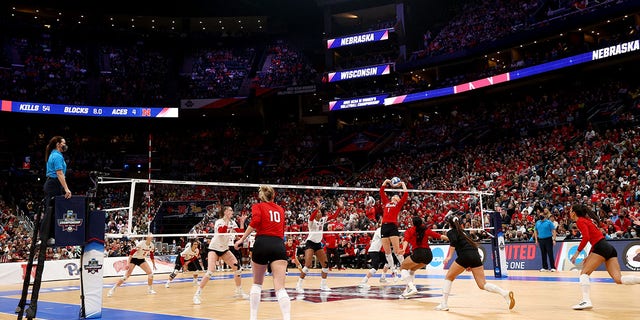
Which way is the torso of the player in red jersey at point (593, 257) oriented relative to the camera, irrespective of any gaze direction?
to the viewer's left

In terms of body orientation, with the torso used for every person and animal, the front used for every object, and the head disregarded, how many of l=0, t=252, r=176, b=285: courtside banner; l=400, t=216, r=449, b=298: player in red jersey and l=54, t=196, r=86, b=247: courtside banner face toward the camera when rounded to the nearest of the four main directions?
2

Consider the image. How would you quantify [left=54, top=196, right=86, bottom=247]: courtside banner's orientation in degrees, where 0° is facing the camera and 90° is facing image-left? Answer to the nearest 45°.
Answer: approximately 0°

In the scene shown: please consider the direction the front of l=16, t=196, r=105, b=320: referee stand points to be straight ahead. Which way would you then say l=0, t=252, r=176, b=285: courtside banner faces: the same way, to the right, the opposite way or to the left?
to the right

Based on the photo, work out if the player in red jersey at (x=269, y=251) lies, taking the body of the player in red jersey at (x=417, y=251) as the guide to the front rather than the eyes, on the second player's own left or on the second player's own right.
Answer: on the second player's own left

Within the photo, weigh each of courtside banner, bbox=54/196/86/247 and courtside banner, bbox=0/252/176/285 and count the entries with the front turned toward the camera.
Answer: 2

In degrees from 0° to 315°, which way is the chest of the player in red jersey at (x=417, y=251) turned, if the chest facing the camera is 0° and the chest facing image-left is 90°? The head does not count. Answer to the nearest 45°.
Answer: approximately 135°
